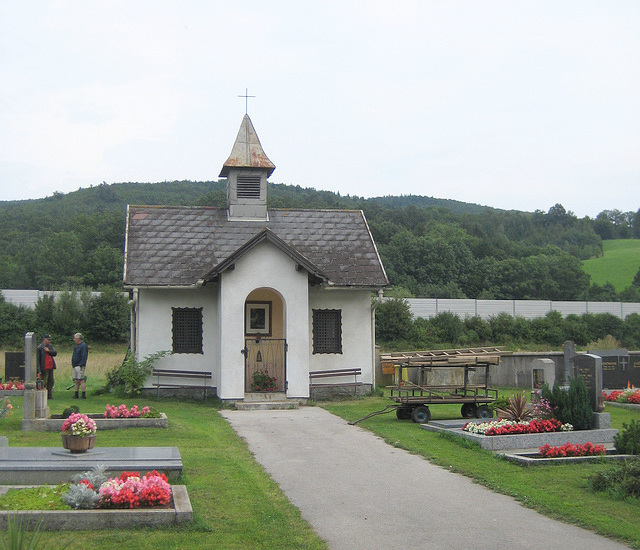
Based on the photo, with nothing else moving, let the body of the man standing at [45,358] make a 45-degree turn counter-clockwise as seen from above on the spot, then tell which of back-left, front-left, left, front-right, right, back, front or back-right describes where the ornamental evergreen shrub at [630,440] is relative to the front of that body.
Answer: front-right

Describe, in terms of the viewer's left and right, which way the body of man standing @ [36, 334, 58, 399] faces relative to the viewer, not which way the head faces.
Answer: facing the viewer and to the right of the viewer

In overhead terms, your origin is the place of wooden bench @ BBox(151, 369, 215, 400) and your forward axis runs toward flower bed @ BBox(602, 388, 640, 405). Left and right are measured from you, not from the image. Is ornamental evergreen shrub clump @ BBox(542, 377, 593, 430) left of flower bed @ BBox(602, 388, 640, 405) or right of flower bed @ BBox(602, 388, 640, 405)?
right

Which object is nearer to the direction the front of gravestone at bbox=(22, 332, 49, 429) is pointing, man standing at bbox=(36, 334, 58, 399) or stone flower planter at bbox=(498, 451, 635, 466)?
the stone flower planter

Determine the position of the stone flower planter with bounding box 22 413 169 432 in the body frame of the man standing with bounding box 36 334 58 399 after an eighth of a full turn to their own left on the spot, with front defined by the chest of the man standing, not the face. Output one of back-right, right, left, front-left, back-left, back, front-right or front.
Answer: right

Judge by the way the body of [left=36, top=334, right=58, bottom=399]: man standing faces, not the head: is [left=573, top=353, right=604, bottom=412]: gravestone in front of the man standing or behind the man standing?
in front

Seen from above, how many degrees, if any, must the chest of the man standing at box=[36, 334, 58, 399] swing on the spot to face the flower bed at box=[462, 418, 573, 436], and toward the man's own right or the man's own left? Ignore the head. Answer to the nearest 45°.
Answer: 0° — they already face it

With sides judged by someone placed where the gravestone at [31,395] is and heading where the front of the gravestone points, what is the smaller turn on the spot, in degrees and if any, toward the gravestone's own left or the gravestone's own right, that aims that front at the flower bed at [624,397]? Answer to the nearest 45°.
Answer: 0° — it already faces it

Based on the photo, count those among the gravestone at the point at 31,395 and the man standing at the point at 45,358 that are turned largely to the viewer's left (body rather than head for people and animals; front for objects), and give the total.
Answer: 0

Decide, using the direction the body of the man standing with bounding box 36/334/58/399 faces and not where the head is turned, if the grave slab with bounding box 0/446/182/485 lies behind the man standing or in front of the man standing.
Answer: in front

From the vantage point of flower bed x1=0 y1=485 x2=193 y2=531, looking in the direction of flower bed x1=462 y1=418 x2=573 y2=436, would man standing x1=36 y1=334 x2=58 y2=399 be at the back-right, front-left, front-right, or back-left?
front-left

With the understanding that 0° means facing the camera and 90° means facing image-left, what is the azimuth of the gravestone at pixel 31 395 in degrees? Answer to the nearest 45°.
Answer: approximately 270°

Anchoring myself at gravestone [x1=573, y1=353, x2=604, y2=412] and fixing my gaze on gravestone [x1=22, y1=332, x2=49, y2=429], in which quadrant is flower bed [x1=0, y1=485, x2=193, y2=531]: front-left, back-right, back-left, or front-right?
front-left

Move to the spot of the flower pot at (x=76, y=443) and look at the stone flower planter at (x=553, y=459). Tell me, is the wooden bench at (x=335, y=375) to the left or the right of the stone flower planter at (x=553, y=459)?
left

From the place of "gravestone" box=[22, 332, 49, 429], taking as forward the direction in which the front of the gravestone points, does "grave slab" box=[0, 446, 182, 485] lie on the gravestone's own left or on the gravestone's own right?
on the gravestone's own right

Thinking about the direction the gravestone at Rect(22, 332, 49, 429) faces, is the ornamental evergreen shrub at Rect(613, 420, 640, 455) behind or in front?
in front
